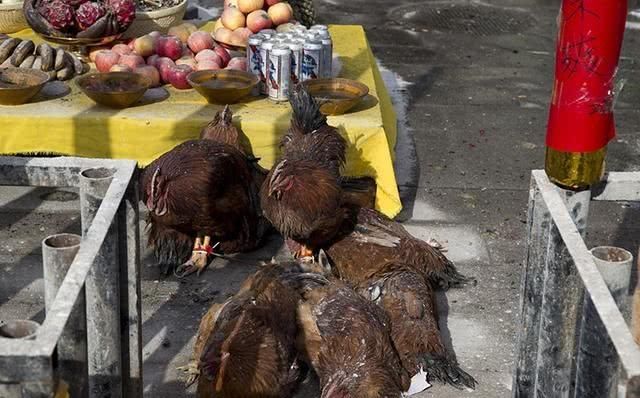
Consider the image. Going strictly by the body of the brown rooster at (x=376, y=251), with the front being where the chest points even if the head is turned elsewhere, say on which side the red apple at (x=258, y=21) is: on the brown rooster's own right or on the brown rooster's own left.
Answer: on the brown rooster's own right

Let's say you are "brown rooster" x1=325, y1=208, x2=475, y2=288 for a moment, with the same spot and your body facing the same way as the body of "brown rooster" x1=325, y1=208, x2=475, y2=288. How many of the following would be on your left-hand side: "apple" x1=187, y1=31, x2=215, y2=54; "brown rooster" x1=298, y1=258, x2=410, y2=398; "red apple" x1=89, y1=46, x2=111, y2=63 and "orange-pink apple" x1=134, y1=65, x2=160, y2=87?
1

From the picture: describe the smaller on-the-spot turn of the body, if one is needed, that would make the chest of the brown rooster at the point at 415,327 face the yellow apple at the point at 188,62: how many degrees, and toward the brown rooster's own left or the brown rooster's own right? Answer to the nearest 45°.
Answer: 0° — it already faces it

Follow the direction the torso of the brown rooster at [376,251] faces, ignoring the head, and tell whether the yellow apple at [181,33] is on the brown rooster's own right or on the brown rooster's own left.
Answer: on the brown rooster's own right

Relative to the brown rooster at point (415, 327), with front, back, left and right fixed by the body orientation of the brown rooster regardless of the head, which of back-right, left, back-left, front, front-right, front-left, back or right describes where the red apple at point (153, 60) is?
front

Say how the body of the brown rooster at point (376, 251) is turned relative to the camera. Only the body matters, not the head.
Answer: to the viewer's left

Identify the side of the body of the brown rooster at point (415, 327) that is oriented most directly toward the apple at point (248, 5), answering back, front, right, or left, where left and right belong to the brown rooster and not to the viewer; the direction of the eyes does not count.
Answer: front

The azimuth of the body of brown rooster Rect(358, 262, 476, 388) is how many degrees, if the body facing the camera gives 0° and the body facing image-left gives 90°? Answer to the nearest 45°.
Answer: approximately 135°

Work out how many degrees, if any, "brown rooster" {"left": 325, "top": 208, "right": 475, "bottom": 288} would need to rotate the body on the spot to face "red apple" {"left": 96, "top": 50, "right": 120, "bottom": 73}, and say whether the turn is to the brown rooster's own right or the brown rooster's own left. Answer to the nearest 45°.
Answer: approximately 45° to the brown rooster's own right

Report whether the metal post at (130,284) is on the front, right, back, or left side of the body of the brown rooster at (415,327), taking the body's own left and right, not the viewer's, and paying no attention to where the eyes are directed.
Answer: left

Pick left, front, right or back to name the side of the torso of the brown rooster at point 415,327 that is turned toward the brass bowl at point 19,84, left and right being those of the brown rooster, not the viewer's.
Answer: front

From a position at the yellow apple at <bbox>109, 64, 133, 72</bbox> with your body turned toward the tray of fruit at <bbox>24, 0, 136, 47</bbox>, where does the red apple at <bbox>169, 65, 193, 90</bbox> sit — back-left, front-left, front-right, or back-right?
back-right

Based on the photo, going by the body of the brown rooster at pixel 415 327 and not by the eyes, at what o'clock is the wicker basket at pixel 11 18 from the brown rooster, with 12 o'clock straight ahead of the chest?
The wicker basket is roughly at 12 o'clock from the brown rooster.

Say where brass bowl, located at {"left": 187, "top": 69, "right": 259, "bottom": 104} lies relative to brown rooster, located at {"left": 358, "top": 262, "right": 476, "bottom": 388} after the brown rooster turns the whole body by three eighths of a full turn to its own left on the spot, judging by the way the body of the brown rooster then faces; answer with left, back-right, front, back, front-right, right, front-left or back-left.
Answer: back-right

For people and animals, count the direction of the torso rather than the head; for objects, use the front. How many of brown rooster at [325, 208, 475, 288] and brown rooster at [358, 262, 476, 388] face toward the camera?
0

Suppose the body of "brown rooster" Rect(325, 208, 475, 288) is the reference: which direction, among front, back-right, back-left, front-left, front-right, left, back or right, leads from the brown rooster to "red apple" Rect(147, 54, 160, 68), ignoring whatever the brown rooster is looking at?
front-right

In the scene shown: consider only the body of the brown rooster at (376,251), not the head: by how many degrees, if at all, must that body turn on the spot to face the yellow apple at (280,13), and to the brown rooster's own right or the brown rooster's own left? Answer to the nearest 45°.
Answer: approximately 90° to the brown rooster's own right

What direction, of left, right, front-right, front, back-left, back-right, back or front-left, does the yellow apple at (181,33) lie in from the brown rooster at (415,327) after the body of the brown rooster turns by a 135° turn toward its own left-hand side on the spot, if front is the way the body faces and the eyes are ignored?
back-right

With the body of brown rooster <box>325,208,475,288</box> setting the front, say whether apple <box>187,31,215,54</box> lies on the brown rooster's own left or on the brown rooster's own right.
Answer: on the brown rooster's own right
